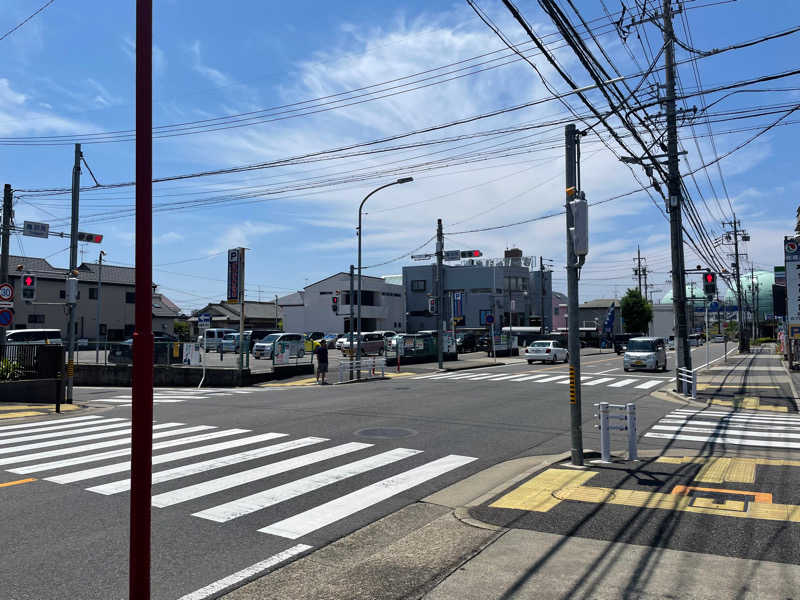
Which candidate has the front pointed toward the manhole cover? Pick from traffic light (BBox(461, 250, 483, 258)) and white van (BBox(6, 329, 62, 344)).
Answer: the traffic light

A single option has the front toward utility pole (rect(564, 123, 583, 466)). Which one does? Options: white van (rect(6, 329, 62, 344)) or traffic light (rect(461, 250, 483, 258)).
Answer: the traffic light

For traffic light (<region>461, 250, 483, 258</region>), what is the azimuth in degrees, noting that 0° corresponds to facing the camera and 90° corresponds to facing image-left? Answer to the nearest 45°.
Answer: approximately 0°

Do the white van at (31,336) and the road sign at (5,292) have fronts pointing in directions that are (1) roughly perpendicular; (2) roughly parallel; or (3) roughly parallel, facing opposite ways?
roughly perpendicular

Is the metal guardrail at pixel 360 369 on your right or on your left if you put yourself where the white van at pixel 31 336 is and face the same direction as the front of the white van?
on your left

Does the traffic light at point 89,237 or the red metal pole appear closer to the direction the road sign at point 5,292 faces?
the red metal pole

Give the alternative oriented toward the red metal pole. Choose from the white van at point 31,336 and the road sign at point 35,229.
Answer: the road sign

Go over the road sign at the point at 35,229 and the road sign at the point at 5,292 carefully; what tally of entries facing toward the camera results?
2

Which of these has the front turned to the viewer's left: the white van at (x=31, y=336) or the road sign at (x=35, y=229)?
the white van

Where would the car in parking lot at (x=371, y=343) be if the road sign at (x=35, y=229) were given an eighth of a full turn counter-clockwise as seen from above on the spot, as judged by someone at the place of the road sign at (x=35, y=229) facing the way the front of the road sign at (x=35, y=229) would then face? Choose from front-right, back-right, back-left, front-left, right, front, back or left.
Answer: left
